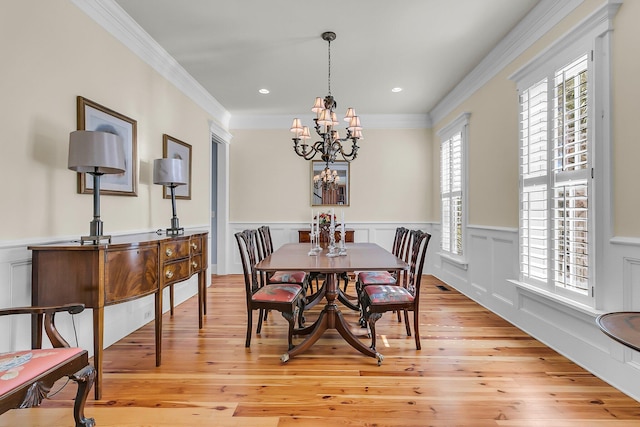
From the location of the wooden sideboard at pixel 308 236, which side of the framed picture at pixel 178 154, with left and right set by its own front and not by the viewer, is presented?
left

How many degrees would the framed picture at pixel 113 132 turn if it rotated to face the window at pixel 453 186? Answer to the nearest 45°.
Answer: approximately 45° to its left

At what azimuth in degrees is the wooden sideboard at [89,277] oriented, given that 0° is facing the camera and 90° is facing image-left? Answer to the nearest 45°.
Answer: approximately 315°

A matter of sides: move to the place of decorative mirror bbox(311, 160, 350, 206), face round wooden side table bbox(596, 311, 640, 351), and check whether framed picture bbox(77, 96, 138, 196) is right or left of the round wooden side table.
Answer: right

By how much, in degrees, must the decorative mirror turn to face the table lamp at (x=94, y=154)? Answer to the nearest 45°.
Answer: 0° — it already faces it

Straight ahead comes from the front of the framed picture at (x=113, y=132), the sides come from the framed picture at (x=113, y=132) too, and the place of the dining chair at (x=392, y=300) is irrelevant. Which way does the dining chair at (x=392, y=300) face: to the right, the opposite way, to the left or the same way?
the opposite way

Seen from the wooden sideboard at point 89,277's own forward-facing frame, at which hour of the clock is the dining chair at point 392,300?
The dining chair is roughly at 11 o'clock from the wooden sideboard.

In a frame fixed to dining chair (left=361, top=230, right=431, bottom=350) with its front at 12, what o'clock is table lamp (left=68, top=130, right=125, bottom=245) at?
The table lamp is roughly at 11 o'clock from the dining chair.

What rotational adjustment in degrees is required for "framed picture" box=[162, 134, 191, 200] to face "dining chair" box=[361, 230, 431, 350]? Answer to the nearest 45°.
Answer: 0° — it already faces it

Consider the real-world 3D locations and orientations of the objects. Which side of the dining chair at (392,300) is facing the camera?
left

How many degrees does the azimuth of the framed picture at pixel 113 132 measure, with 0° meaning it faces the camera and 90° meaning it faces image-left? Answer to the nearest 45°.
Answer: approximately 315°
